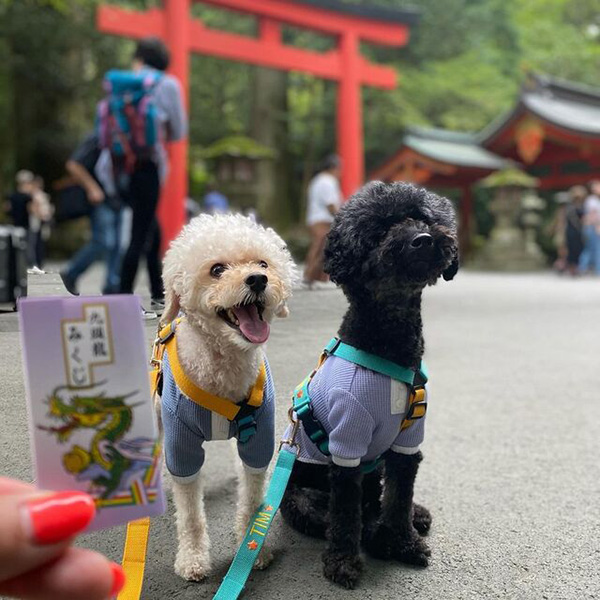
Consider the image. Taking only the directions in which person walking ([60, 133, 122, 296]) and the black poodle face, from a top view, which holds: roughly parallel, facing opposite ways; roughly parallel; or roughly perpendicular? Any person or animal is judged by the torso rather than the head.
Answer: roughly perpendicular

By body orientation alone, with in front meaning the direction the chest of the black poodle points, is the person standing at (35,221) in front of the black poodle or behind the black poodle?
behind

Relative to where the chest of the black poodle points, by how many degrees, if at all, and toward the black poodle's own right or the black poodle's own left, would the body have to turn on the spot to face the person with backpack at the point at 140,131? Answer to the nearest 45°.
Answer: approximately 180°

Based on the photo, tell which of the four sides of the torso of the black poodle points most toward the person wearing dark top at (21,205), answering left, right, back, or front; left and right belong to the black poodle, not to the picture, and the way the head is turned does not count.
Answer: back

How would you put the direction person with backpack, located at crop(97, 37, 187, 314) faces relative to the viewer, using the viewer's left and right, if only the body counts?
facing away from the viewer and to the right of the viewer

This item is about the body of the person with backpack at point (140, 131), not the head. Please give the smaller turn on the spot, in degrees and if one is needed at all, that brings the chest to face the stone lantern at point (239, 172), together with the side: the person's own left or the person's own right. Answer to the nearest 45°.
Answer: approximately 45° to the person's own left

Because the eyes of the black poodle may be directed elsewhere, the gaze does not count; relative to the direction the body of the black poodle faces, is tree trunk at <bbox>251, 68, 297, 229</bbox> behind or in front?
behind

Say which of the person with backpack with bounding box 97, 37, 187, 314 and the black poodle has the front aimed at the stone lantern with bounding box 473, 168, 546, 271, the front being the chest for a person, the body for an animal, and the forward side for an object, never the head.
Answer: the person with backpack

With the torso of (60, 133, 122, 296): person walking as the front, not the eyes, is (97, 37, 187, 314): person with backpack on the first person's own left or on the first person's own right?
on the first person's own right
